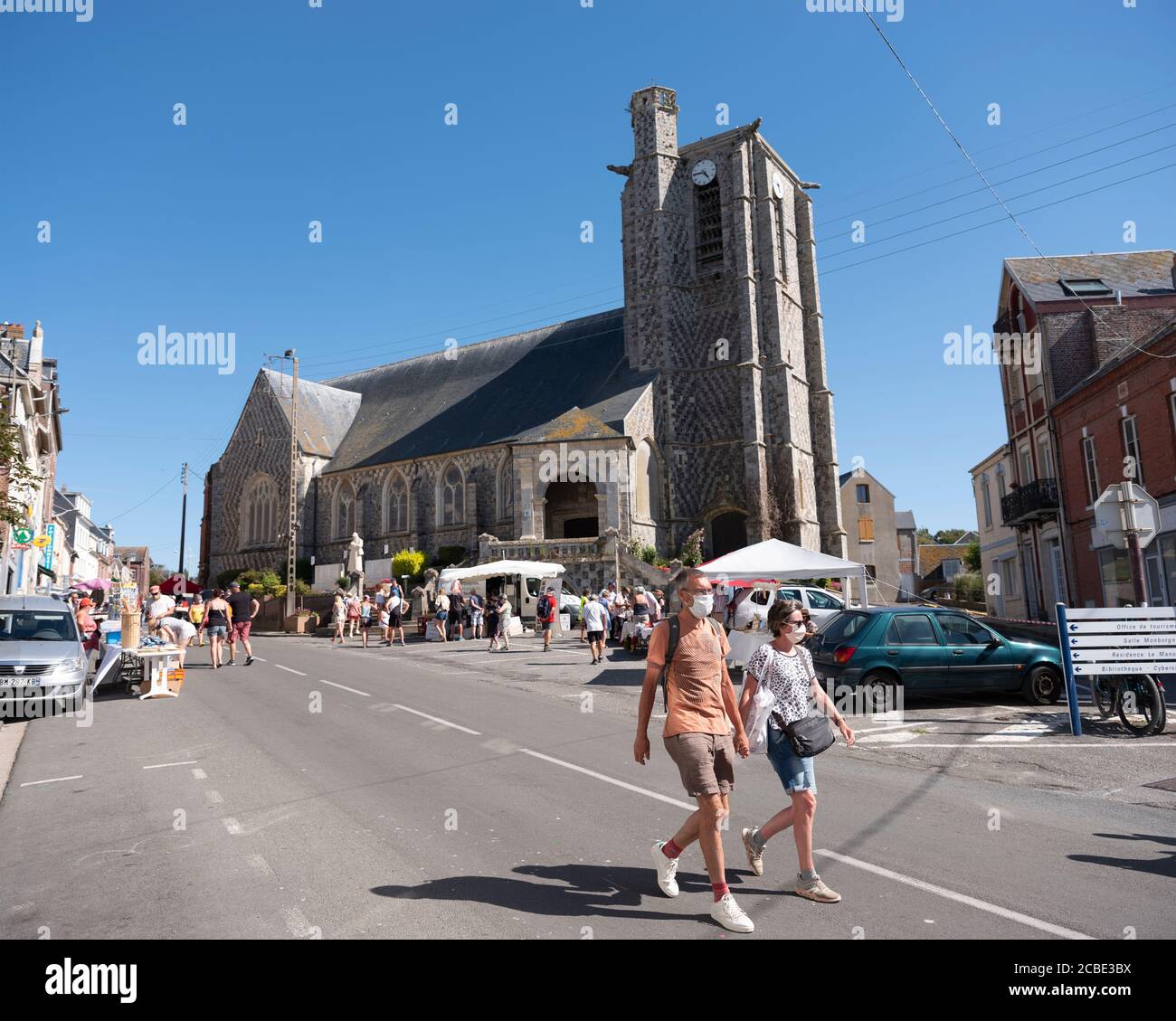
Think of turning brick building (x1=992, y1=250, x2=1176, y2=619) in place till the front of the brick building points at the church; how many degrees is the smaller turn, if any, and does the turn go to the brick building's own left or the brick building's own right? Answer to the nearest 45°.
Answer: approximately 45° to the brick building's own right

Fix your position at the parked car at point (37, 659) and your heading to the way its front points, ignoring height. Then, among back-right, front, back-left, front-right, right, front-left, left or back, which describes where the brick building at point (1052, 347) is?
left

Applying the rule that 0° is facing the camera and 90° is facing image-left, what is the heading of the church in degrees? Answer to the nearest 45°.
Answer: approximately 315°

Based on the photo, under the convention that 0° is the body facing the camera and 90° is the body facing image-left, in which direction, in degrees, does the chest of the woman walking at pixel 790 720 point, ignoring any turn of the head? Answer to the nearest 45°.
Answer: approximately 315°

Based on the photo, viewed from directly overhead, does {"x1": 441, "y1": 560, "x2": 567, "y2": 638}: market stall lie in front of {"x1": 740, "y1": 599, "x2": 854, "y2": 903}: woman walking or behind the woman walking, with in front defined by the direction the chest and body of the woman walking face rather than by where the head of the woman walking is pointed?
behind

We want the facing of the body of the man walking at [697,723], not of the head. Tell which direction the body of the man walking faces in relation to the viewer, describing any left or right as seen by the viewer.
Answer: facing the viewer and to the right of the viewer

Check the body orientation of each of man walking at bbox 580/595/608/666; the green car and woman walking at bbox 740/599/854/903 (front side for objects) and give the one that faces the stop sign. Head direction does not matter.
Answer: the green car

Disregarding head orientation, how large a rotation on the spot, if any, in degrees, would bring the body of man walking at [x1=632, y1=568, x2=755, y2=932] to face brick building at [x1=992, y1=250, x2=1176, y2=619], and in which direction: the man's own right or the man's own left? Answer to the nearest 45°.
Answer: approximately 90° to the man's own left

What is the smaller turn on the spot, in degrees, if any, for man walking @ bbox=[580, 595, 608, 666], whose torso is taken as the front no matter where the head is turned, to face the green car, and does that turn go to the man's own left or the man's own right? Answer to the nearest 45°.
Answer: approximately 135° to the man's own right
